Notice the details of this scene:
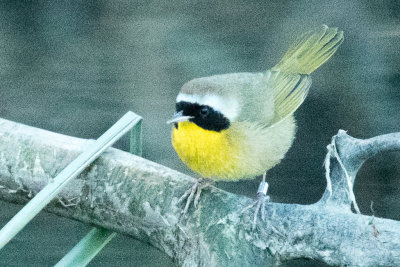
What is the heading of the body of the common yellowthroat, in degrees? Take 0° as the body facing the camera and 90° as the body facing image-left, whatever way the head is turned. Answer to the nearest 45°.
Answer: approximately 45°
